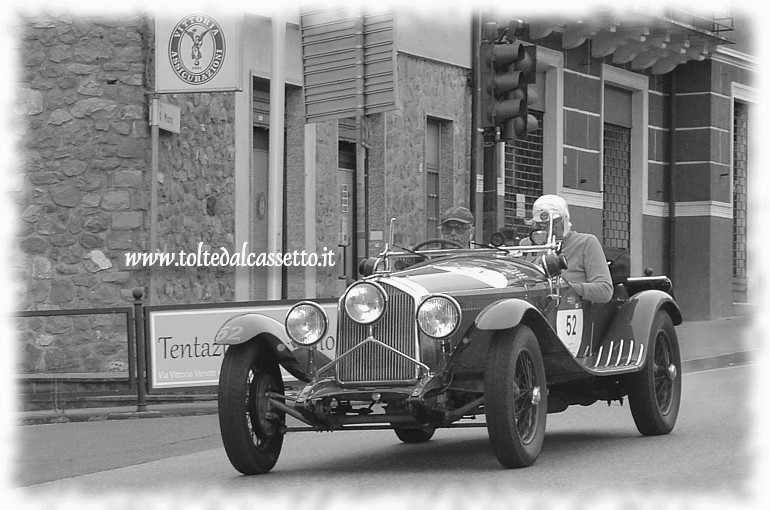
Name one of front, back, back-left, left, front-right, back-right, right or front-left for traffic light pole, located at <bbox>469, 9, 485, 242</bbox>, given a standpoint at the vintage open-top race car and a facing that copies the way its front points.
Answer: back-right

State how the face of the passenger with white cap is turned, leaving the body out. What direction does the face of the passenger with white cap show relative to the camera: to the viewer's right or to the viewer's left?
to the viewer's left

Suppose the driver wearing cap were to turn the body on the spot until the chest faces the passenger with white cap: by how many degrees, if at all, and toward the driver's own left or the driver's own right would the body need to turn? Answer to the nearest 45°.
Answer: approximately 135° to the driver's own left

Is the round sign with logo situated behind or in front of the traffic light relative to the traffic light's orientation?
behind

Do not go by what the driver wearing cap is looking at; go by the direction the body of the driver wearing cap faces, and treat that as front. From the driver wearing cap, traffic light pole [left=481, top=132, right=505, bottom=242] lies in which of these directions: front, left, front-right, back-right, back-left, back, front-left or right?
back-right

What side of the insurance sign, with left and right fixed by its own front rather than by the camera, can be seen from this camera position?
front

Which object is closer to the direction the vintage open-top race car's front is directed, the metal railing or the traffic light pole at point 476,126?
the metal railing

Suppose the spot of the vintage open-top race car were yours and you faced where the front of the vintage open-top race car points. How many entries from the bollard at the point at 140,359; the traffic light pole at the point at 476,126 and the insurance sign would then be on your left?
0

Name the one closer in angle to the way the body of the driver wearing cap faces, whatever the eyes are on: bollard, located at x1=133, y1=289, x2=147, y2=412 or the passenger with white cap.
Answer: the bollard
